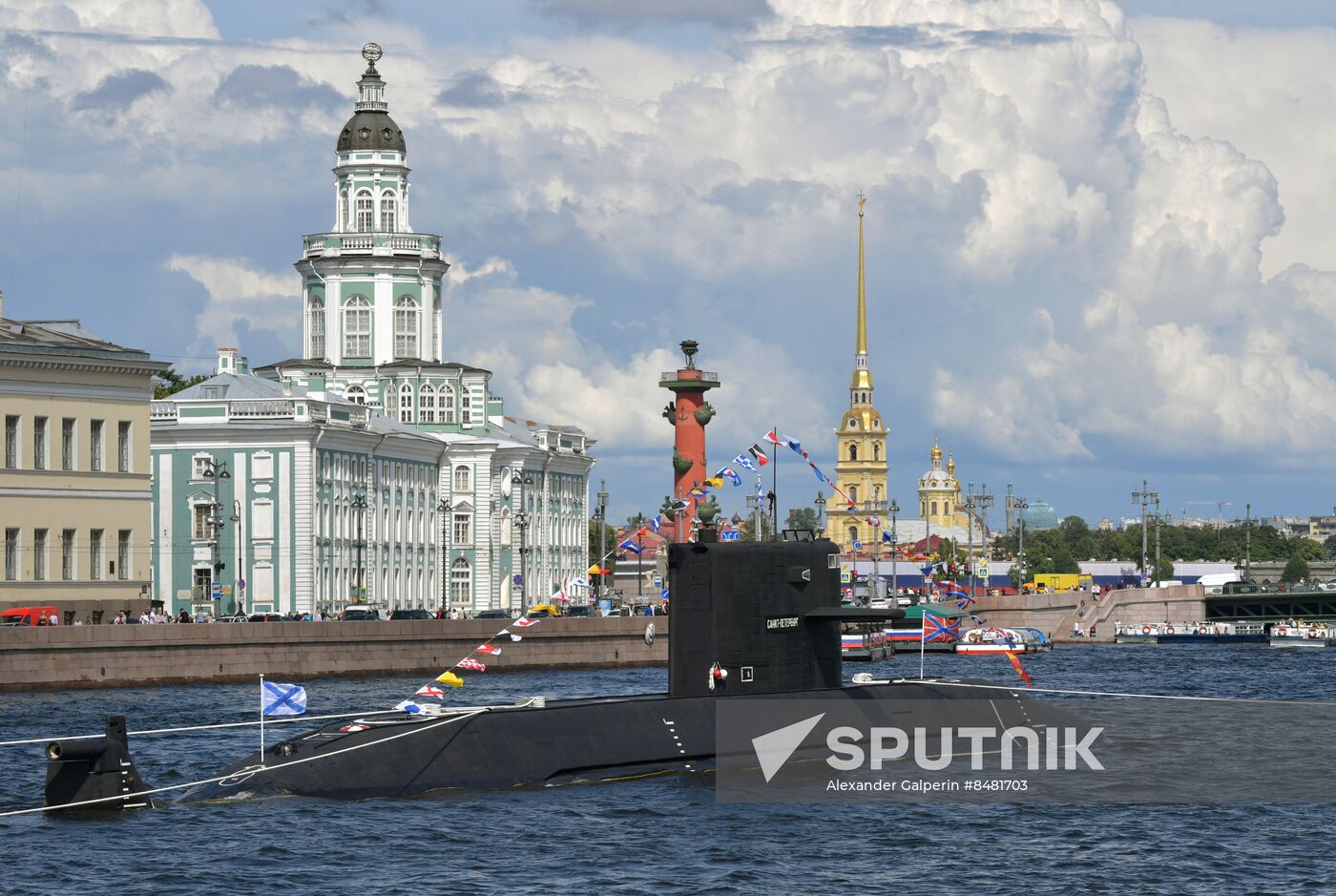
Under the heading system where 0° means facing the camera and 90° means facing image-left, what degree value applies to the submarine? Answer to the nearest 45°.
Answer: approximately 225°

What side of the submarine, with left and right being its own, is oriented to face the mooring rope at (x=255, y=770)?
back
